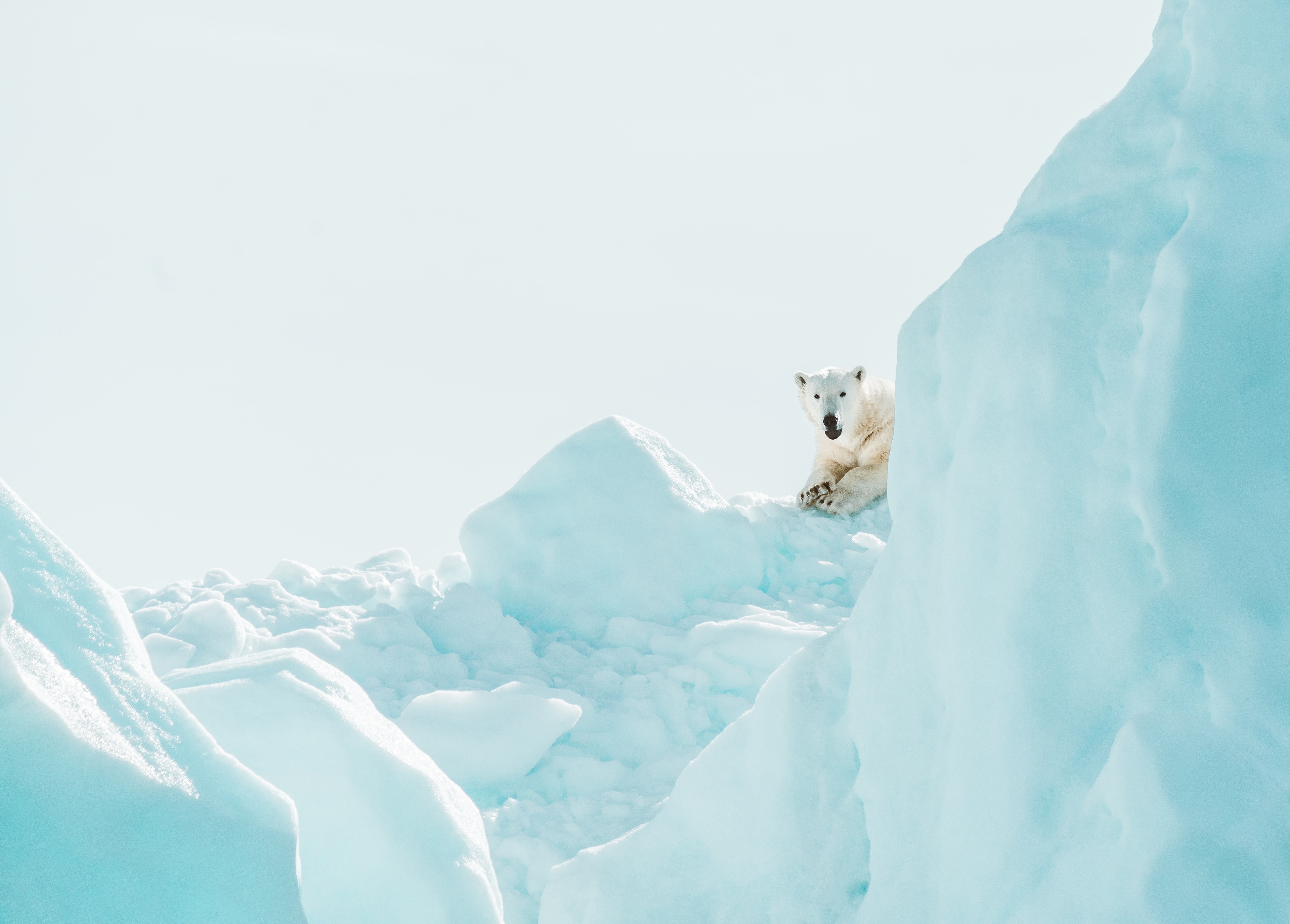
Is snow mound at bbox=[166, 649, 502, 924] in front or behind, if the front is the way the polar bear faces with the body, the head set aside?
in front

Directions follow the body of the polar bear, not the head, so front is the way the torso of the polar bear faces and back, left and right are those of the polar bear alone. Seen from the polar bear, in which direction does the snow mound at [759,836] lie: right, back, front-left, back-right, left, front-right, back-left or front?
front-left

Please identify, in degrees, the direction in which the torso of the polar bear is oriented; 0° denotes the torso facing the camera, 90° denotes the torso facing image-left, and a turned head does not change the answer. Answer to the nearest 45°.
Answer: approximately 45°
